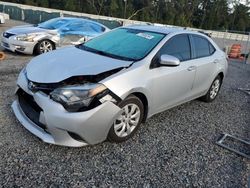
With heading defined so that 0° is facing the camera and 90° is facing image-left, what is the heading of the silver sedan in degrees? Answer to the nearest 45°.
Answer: approximately 45°

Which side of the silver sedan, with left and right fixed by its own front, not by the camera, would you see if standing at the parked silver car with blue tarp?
right

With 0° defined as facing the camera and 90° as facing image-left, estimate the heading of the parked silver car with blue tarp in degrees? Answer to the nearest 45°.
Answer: approximately 45°

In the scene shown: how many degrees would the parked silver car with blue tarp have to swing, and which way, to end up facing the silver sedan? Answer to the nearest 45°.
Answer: approximately 45° to its left

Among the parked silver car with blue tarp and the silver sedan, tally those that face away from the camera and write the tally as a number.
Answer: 0
